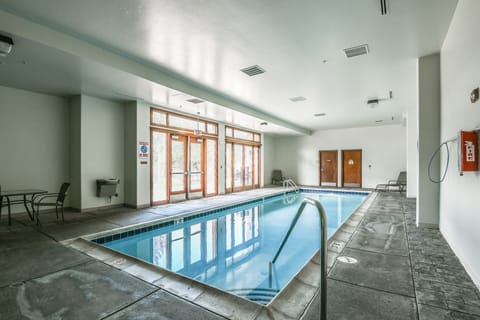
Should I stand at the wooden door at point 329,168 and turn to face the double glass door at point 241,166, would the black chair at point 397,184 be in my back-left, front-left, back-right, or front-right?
back-left

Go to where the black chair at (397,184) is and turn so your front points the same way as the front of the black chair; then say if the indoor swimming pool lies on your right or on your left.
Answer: on your left

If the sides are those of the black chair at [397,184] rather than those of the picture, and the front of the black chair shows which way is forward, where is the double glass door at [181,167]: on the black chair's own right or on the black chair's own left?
on the black chair's own left

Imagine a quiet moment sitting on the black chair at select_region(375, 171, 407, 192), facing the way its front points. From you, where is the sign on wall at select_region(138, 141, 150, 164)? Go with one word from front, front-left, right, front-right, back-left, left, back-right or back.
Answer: front-left

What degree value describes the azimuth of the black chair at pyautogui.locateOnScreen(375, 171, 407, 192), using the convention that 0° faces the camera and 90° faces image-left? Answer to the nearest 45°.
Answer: approximately 90°

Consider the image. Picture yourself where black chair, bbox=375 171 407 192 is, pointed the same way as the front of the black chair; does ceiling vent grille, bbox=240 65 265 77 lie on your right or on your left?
on your left

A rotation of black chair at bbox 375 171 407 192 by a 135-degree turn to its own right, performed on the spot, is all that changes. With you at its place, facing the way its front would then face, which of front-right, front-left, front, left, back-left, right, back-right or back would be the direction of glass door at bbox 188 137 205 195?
back

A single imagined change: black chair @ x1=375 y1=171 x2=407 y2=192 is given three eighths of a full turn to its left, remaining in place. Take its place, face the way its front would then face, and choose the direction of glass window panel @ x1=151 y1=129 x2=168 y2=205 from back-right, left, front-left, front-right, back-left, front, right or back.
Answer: right

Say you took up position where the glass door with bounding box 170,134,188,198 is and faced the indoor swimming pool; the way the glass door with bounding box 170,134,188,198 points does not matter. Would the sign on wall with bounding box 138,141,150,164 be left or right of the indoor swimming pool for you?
right

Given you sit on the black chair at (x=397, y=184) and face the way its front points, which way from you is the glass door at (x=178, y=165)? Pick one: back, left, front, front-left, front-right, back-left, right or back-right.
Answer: front-left

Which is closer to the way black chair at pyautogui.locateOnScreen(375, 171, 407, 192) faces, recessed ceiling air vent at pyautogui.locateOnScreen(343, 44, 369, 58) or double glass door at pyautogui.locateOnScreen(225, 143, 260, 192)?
the double glass door

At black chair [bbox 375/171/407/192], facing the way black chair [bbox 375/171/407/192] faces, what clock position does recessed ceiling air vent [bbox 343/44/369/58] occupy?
The recessed ceiling air vent is roughly at 9 o'clock from the black chair.

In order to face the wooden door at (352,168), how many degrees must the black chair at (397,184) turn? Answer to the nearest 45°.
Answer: approximately 45° to its right

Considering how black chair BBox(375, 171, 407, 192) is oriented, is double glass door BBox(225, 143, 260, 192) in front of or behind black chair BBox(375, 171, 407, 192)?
in front
